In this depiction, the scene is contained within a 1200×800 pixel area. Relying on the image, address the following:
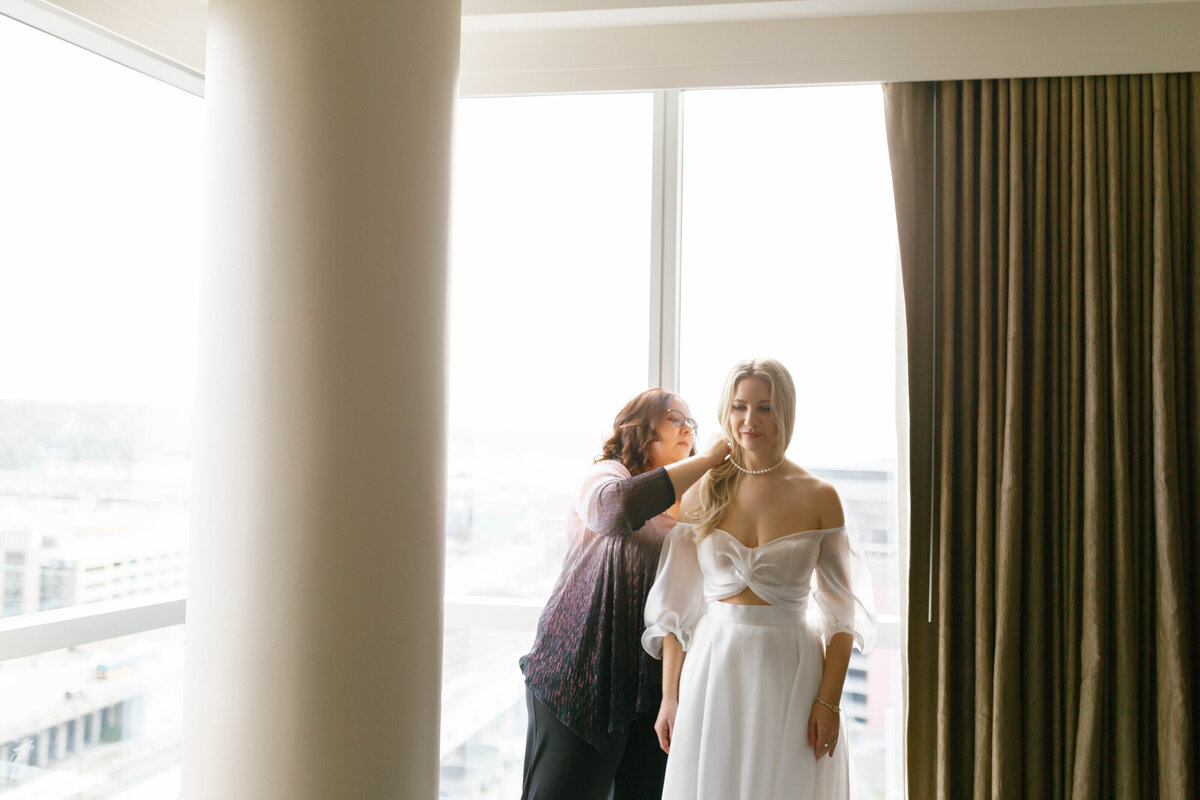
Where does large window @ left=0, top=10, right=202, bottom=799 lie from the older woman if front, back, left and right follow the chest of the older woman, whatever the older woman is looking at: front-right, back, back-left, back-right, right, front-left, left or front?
back

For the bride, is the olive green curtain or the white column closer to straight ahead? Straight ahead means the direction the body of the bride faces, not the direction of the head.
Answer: the white column

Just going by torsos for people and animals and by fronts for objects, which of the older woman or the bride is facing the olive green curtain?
the older woman

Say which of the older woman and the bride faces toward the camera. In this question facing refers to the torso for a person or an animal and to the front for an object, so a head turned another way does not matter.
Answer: the bride

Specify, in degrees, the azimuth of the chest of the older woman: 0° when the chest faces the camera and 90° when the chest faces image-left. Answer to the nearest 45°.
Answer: approximately 270°

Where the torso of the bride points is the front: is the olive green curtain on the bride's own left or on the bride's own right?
on the bride's own left

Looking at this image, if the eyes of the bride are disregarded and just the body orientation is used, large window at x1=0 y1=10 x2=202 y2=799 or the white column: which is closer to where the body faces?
the white column

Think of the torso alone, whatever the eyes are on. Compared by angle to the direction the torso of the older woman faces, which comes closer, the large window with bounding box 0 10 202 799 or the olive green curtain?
the olive green curtain

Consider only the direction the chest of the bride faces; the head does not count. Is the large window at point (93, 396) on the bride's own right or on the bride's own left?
on the bride's own right

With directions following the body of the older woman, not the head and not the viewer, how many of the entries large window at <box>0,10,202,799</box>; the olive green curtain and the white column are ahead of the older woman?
1

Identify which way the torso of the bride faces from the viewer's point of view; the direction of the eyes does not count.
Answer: toward the camera

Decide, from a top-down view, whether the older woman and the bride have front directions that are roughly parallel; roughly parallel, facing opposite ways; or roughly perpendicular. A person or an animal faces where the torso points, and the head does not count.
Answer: roughly perpendicular

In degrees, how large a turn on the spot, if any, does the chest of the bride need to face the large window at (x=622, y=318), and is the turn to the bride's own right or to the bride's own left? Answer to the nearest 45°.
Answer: approximately 135° to the bride's own right

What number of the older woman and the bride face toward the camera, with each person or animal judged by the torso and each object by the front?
1

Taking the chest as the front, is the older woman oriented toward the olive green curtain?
yes

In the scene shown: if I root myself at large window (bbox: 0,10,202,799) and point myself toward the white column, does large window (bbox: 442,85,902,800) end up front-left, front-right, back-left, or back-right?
front-left

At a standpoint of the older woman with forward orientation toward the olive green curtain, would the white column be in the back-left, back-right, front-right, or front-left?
back-right

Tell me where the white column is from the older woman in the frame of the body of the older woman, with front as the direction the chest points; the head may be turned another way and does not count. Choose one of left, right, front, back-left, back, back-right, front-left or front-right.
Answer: back-right

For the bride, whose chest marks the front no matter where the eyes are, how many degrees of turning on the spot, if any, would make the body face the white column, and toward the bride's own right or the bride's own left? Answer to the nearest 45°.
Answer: approximately 45° to the bride's own right
